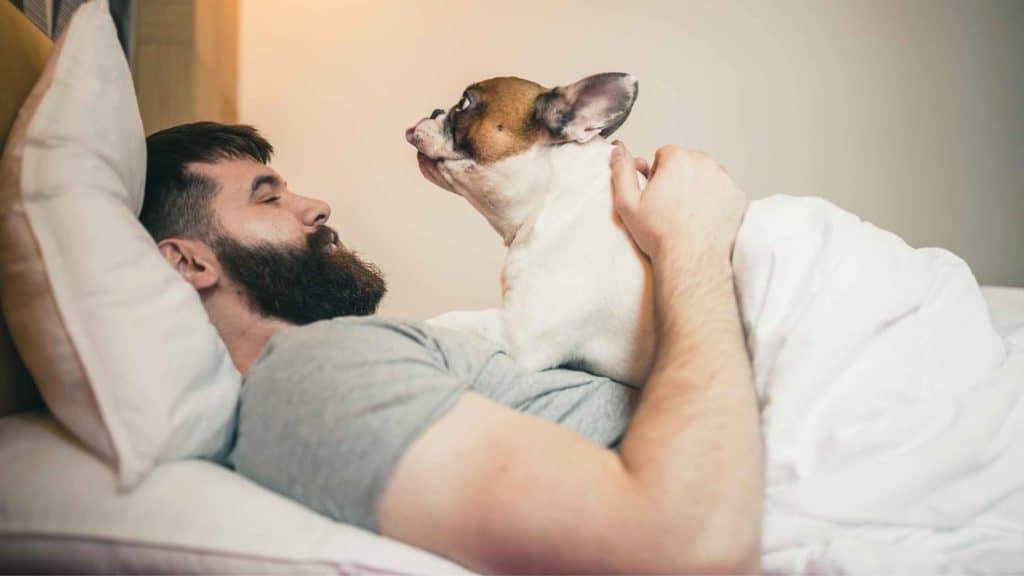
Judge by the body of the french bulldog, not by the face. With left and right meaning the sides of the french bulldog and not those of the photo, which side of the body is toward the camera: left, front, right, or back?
left

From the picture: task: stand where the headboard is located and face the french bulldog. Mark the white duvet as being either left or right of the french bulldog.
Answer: right

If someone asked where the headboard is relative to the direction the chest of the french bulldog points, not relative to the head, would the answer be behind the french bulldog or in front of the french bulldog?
in front

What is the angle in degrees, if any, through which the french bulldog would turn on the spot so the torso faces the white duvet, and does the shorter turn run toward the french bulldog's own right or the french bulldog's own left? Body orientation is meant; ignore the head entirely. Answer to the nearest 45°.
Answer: approximately 135° to the french bulldog's own left

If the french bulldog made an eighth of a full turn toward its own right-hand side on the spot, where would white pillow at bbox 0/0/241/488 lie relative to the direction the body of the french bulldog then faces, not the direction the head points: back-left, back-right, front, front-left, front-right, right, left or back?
left
